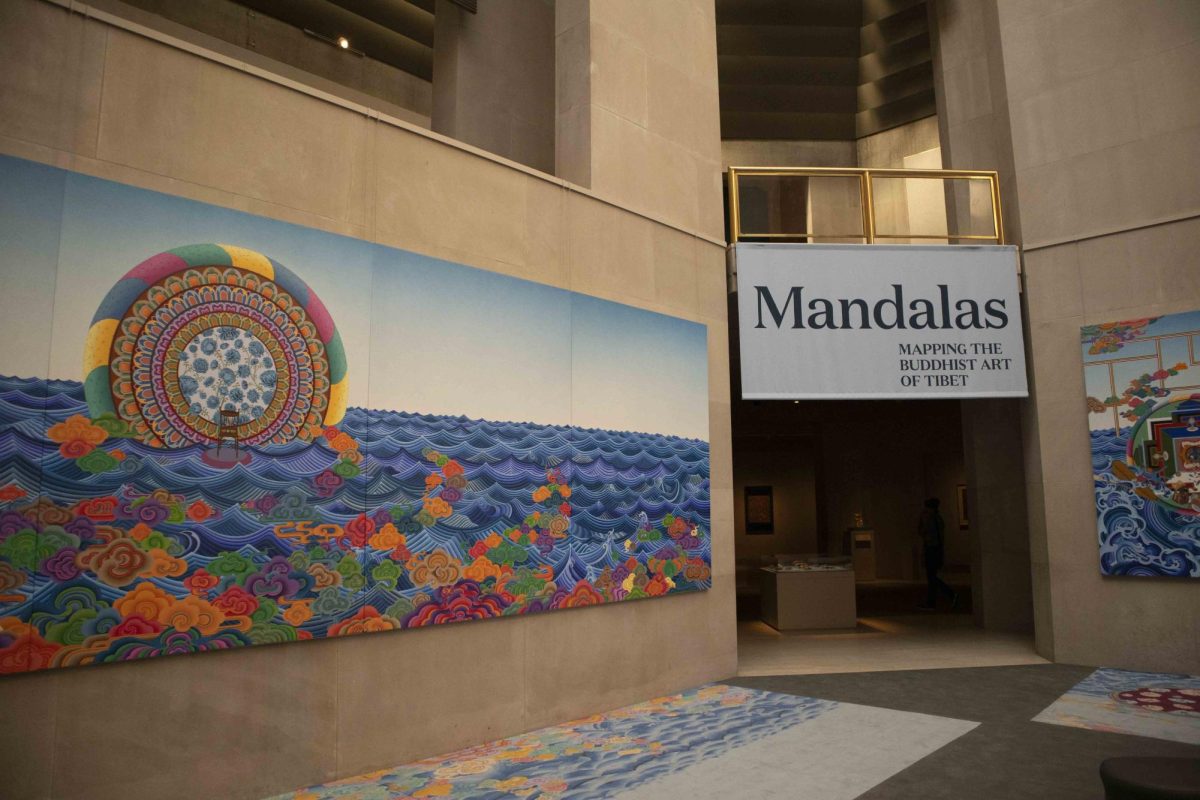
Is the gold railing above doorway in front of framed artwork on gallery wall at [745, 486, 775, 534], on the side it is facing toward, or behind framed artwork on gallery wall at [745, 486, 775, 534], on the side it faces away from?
in front

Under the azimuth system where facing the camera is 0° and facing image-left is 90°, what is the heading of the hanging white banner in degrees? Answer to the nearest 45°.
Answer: approximately 0°

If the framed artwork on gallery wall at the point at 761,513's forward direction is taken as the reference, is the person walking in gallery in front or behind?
in front

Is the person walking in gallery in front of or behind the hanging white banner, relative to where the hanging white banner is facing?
behind

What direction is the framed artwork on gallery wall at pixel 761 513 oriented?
toward the camera

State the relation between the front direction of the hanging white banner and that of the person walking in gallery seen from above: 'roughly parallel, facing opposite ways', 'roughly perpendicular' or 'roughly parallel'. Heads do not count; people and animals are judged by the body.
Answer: roughly perpendicular
